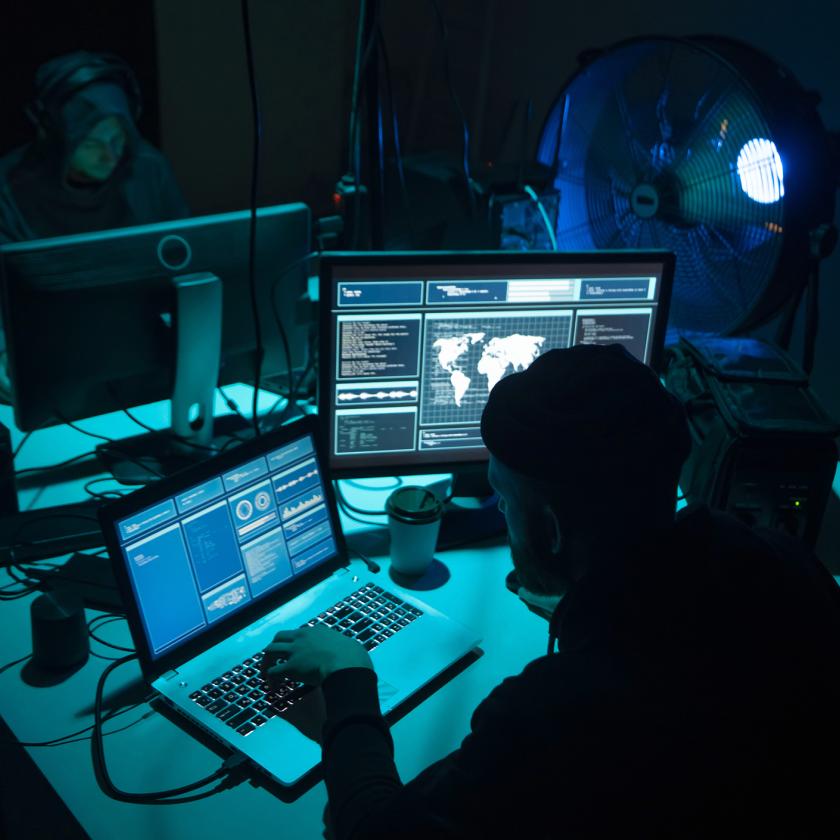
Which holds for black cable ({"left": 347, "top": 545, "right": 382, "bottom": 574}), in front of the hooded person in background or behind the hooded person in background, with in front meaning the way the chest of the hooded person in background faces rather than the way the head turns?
in front

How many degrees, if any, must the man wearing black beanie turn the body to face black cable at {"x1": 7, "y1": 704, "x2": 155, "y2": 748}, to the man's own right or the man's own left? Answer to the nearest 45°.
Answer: approximately 45° to the man's own left

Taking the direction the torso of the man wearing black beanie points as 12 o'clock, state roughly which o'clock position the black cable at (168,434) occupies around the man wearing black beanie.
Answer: The black cable is roughly at 12 o'clock from the man wearing black beanie.

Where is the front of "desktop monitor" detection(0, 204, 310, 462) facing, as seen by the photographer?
facing away from the viewer and to the left of the viewer

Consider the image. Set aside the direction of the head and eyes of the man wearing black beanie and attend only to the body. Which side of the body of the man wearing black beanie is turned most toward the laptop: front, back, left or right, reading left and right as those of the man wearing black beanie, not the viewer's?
front

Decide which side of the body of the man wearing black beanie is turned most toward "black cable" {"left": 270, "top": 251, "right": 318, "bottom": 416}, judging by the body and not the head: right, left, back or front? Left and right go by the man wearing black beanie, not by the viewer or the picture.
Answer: front

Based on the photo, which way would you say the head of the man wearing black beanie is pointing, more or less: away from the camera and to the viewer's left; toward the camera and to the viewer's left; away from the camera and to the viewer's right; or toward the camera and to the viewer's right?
away from the camera and to the viewer's left

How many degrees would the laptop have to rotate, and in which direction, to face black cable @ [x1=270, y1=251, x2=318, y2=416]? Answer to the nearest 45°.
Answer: approximately 135° to its left

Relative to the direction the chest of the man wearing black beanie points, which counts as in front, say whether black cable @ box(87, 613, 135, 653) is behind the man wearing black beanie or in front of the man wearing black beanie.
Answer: in front

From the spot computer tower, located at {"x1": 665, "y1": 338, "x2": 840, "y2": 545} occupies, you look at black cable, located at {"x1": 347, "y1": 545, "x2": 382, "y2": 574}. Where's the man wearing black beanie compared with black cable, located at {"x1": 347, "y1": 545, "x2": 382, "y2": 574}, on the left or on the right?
left

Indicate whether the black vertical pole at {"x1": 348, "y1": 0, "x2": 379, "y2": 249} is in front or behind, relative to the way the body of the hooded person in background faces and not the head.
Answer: in front

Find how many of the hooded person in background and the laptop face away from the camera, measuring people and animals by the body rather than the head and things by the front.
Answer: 0

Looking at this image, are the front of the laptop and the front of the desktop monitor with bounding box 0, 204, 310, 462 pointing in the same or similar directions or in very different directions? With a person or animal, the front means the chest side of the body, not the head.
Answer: very different directions

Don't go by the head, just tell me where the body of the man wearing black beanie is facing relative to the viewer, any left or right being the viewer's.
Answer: facing away from the viewer and to the left of the viewer
